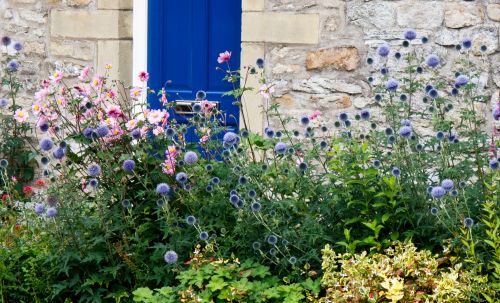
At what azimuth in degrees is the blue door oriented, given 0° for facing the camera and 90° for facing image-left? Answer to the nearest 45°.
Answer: approximately 0°

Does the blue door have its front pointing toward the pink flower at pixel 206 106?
yes

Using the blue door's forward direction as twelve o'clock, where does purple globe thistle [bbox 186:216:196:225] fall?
The purple globe thistle is roughly at 12 o'clock from the blue door.

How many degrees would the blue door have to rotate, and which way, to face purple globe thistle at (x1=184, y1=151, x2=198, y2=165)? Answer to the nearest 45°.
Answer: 0° — it already faces it

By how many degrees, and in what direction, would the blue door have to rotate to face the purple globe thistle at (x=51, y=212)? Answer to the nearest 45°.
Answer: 0° — it already faces it

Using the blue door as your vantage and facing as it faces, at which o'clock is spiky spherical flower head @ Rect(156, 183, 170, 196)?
The spiky spherical flower head is roughly at 12 o'clock from the blue door.

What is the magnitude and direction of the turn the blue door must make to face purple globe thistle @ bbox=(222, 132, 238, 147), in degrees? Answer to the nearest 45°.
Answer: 0° — it already faces it

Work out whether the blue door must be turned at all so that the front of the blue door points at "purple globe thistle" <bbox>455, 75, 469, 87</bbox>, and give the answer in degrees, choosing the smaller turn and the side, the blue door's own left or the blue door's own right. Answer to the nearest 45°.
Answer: approximately 45° to the blue door's own left

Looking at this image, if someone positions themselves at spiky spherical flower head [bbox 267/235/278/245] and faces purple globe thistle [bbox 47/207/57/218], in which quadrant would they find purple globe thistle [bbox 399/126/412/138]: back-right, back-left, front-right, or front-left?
back-right
